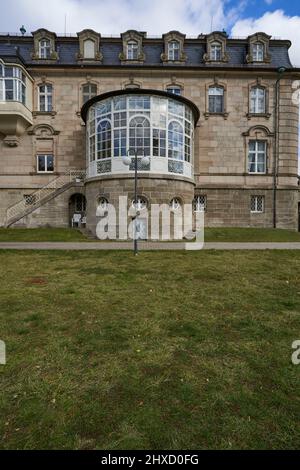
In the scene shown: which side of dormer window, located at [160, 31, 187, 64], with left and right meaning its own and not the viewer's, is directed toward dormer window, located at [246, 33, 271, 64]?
left

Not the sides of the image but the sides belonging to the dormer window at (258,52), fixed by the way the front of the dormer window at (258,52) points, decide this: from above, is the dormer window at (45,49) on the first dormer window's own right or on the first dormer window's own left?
on the first dormer window's own right

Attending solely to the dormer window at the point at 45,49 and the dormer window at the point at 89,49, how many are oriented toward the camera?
2

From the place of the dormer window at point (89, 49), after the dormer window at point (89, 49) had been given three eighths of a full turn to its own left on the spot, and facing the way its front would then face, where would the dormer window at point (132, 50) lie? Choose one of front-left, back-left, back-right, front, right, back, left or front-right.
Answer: front-right

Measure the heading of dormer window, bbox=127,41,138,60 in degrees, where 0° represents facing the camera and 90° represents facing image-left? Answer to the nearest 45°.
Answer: approximately 0°

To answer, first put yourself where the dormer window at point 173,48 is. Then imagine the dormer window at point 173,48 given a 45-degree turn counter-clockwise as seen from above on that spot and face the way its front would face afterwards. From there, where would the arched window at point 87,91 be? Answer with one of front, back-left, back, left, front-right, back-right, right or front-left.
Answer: back-right

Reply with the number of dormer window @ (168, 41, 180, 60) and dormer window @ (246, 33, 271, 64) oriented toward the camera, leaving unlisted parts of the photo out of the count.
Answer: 2
